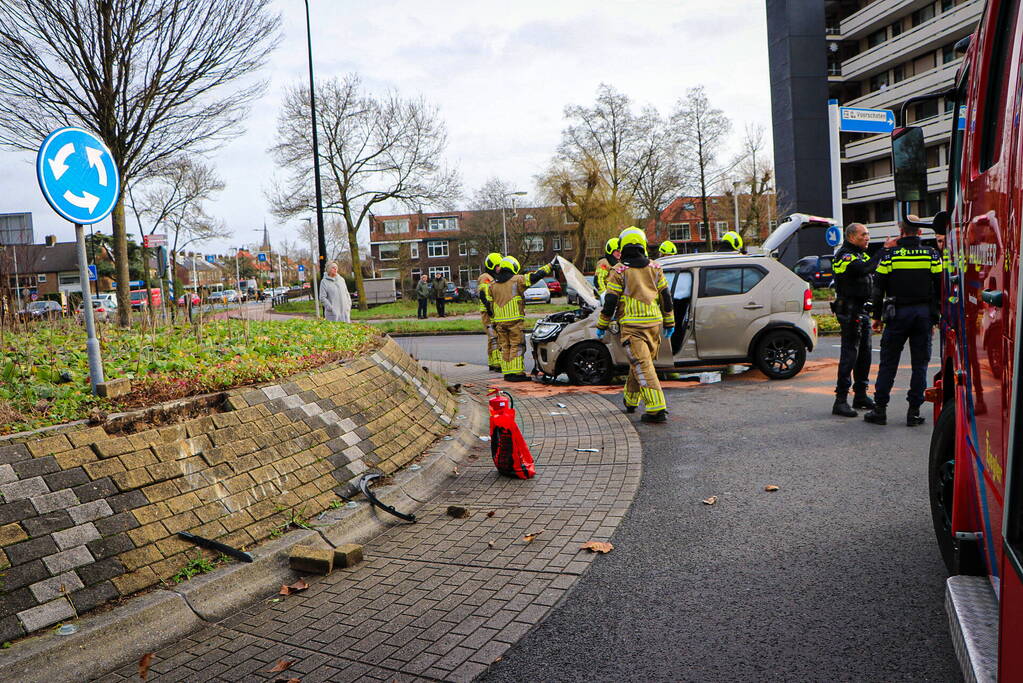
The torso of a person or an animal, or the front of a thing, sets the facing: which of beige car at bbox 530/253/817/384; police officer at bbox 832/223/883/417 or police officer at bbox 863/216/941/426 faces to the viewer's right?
police officer at bbox 832/223/883/417

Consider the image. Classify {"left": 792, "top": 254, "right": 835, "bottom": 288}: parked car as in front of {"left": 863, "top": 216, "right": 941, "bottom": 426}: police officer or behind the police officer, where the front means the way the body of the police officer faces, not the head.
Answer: in front

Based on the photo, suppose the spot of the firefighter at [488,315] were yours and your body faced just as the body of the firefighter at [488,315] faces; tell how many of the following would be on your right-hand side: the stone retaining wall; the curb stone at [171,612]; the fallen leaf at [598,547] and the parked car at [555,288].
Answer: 3

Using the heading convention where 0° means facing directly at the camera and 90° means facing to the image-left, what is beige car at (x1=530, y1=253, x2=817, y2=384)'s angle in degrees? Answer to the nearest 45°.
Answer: approximately 90°

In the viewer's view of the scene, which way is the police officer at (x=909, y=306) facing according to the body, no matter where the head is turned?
away from the camera

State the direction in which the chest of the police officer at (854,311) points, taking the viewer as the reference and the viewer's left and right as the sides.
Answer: facing to the right of the viewer

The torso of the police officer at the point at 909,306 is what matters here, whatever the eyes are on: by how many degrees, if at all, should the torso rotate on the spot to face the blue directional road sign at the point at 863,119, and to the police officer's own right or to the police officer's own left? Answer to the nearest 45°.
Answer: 0° — they already face it

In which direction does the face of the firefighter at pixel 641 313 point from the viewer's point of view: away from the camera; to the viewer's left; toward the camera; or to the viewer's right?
away from the camera

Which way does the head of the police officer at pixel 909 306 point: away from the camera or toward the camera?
away from the camera

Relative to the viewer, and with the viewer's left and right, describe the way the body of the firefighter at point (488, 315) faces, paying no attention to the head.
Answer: facing to the right of the viewer

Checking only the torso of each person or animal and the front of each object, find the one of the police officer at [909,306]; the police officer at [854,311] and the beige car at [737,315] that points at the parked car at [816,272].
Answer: the police officer at [909,306]

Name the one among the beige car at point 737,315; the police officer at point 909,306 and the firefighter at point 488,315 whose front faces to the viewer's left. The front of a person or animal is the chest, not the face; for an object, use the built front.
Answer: the beige car

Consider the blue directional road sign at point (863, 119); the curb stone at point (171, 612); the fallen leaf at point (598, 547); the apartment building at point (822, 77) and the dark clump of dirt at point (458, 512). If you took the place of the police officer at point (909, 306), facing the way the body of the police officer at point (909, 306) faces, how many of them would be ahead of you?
2
